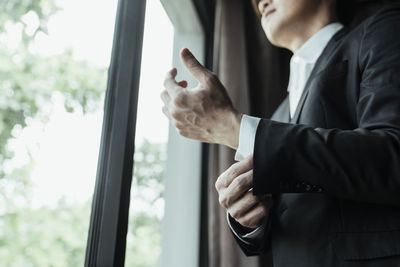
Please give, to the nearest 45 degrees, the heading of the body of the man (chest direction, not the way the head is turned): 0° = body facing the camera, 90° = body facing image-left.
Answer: approximately 45°

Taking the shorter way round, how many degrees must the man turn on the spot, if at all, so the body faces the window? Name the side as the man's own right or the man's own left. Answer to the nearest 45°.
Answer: approximately 45° to the man's own right

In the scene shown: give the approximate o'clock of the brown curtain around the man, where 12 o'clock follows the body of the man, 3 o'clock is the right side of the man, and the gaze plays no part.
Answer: The brown curtain is roughly at 4 o'clock from the man.

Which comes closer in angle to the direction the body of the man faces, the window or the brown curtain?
the window
